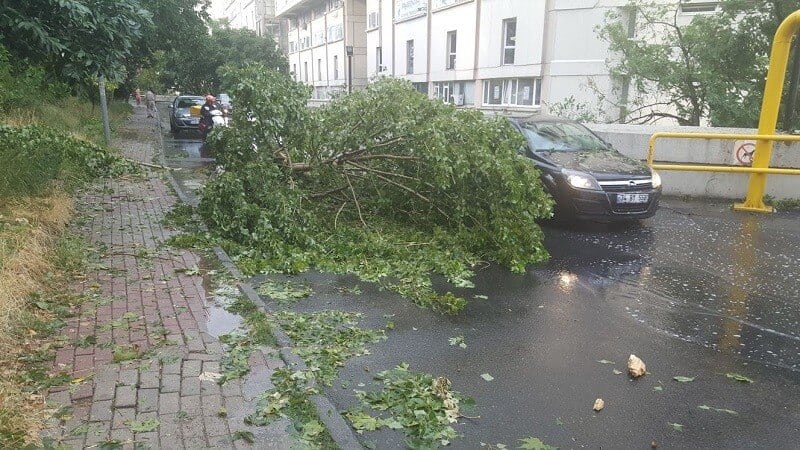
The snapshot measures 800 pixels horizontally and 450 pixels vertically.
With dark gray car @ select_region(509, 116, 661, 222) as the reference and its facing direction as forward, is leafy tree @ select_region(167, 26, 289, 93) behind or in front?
behind

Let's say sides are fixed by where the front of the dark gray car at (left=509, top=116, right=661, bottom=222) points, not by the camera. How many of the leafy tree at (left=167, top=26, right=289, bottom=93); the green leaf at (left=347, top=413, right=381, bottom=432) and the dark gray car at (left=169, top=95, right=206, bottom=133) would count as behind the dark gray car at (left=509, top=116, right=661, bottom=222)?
2

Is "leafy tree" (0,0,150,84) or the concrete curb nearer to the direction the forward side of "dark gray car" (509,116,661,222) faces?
the concrete curb

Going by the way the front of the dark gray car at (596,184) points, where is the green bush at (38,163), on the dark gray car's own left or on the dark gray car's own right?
on the dark gray car's own right

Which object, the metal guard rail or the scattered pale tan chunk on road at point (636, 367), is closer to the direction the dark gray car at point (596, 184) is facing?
the scattered pale tan chunk on road

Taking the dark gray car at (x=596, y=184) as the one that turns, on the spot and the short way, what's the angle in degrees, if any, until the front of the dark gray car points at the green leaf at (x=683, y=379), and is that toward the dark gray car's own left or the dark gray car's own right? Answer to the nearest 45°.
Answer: approximately 45° to the dark gray car's own right

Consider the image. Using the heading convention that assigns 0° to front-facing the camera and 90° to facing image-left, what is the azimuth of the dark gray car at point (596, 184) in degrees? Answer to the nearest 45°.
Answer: approximately 315°

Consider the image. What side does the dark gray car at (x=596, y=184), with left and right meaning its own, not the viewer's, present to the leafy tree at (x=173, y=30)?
back

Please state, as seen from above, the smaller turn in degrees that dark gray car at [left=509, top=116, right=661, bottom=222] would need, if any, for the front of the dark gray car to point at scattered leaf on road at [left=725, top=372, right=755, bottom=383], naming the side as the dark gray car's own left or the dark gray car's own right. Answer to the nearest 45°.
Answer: approximately 45° to the dark gray car's own right

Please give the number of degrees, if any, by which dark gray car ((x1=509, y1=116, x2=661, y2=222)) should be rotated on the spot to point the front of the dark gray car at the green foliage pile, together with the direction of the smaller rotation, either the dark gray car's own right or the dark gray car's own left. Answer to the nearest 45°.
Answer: approximately 45° to the dark gray car's own right

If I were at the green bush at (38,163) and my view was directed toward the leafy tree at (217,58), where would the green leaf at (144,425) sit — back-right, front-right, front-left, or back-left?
back-right

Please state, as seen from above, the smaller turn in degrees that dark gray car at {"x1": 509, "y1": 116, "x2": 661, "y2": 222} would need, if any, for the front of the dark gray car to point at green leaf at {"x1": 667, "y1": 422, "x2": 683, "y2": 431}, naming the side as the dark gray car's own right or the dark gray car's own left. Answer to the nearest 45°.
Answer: approximately 45° to the dark gray car's own right

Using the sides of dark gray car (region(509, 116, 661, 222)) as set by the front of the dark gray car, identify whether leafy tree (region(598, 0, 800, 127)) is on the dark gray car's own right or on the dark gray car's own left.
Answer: on the dark gray car's own left

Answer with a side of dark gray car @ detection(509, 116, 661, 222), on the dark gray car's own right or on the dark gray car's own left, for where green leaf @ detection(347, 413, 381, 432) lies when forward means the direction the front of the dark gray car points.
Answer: on the dark gray car's own right

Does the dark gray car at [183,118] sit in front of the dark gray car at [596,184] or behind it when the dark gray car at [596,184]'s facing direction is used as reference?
behind

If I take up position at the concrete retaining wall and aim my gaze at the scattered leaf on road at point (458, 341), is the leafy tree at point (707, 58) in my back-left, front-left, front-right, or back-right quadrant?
back-right
